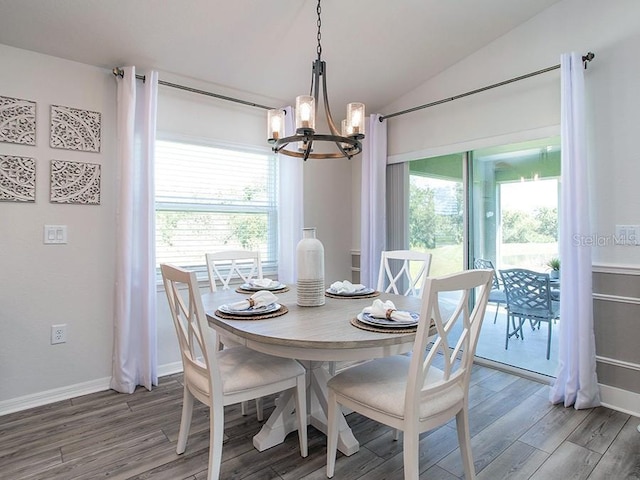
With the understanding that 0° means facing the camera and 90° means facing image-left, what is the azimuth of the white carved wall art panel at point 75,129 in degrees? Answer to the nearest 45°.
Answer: approximately 315°

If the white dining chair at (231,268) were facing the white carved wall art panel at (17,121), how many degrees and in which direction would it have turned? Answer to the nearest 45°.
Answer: approximately 135° to its right

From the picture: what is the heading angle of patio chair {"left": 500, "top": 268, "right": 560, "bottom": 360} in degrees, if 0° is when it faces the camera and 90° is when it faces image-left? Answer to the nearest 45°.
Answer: approximately 225°

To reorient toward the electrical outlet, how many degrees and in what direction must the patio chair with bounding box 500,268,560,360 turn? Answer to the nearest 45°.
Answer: approximately 180°

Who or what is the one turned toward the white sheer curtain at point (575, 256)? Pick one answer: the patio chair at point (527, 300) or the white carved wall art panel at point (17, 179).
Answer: the white carved wall art panel

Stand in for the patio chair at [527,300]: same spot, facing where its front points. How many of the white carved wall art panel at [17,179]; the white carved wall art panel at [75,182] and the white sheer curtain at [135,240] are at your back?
3

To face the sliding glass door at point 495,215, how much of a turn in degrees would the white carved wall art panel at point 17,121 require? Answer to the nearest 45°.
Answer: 0° — it already faces it
